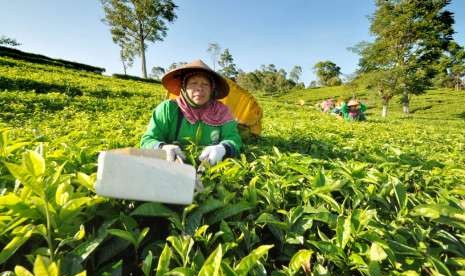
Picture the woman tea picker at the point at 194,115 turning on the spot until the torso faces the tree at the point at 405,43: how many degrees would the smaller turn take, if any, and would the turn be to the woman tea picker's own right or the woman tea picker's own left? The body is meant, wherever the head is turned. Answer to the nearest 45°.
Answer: approximately 135° to the woman tea picker's own left

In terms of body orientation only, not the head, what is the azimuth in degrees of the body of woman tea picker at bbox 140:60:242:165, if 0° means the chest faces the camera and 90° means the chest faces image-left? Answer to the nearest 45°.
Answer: approximately 0°
